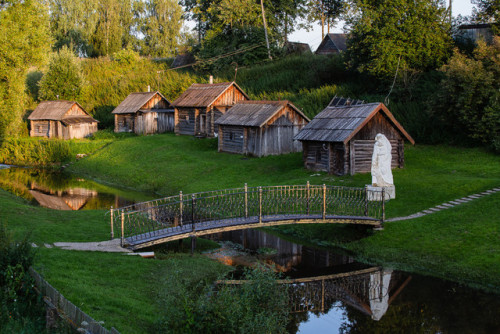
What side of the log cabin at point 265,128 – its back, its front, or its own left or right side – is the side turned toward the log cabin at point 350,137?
left

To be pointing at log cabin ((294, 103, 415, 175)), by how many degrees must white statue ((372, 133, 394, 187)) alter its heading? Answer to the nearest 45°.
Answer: approximately 135° to its right

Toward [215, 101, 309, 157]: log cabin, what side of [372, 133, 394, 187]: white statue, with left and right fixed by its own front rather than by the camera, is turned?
right

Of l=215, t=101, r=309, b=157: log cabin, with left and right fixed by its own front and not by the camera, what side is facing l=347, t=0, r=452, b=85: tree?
back

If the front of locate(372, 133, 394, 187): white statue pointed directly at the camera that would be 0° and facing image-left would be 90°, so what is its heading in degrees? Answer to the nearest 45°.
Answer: approximately 45°

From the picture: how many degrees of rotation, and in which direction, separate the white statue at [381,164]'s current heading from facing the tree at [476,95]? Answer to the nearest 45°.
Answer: approximately 180°
